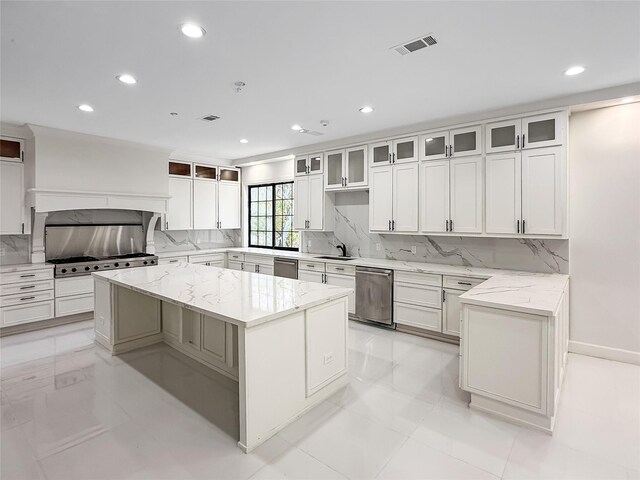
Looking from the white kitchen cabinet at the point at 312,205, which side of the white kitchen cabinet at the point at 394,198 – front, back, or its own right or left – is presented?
right

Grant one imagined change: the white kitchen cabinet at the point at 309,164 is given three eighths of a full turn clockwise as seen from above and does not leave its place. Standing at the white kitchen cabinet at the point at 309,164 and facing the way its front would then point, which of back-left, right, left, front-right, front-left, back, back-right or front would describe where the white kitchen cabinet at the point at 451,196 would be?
back-right

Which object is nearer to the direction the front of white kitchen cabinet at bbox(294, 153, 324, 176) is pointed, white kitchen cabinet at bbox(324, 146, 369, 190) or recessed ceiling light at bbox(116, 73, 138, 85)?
the recessed ceiling light

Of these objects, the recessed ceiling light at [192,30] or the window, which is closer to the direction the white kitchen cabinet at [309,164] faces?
the recessed ceiling light

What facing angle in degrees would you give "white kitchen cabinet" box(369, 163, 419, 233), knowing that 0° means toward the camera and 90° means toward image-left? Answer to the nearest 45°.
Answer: approximately 45°

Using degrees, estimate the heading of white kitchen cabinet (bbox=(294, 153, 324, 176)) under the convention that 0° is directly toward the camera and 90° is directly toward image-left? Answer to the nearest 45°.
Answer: approximately 45°

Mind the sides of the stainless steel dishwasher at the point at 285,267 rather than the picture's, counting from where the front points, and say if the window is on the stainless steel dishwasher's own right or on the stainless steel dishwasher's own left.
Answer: on the stainless steel dishwasher's own right

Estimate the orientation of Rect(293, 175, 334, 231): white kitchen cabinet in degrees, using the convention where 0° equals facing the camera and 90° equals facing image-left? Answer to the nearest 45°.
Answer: approximately 45°

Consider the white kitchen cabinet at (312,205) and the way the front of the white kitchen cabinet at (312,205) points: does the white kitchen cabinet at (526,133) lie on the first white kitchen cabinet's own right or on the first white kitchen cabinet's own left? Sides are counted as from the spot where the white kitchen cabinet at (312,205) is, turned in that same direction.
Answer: on the first white kitchen cabinet's own left
